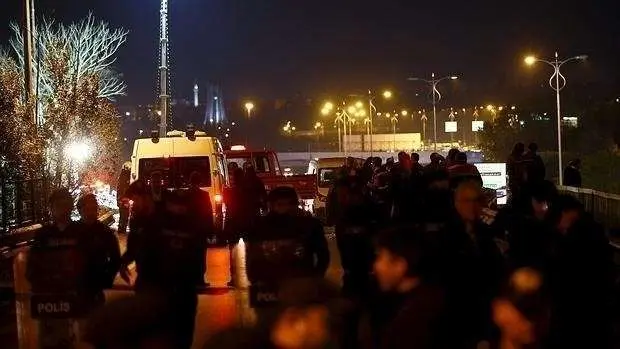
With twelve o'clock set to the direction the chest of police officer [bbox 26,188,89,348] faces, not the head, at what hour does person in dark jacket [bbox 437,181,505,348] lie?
The person in dark jacket is roughly at 10 o'clock from the police officer.

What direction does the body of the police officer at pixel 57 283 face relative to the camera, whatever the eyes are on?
toward the camera

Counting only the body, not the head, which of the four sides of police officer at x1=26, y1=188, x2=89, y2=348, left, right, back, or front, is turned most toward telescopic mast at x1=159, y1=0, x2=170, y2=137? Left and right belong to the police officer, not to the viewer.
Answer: back

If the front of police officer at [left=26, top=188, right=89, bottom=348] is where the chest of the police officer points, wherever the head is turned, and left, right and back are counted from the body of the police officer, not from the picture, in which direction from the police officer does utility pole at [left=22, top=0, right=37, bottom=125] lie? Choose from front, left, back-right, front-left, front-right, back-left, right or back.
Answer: back

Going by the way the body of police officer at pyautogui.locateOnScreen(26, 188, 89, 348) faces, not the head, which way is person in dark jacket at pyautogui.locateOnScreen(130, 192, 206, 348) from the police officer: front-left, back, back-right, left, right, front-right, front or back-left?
left

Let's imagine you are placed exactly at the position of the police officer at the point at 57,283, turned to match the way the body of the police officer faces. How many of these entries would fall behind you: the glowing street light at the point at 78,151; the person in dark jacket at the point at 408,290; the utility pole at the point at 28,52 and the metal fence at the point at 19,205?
3

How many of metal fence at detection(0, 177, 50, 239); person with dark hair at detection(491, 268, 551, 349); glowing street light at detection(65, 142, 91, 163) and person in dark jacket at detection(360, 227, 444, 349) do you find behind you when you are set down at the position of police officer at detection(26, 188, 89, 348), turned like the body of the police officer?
2

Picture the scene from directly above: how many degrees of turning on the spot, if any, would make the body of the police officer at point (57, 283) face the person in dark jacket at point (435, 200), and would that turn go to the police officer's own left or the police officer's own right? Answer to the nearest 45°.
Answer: approximately 90° to the police officer's own left

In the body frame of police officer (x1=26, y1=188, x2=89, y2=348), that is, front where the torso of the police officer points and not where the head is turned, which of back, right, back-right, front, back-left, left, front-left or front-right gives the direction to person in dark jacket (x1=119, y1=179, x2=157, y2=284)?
back-left
